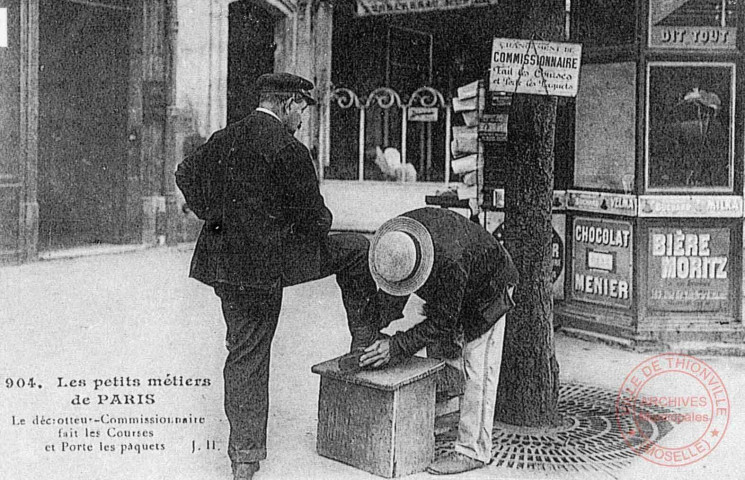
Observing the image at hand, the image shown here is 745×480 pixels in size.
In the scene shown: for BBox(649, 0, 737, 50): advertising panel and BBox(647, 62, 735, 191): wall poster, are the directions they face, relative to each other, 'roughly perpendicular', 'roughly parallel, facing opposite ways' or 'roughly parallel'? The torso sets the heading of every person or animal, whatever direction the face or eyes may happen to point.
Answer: roughly parallel

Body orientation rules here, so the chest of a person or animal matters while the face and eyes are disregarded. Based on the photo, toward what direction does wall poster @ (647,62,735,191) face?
toward the camera

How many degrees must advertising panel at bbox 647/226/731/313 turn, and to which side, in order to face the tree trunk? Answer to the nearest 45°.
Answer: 0° — it already faces it

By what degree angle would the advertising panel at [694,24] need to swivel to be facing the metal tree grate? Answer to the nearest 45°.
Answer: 0° — it already faces it

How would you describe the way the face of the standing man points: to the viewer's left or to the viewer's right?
to the viewer's right

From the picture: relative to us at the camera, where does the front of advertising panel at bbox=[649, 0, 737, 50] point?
facing the viewer

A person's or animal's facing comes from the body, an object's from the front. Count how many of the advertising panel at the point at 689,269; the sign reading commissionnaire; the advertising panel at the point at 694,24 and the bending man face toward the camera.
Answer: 3

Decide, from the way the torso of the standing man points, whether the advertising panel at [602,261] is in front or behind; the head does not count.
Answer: in front

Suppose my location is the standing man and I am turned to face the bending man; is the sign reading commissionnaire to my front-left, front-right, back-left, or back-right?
front-left

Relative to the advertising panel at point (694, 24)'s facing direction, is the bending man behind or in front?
in front

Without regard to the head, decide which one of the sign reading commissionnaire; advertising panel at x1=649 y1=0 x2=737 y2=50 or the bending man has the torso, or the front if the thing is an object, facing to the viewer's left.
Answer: the bending man

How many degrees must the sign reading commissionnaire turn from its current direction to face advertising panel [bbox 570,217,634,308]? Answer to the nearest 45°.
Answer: approximately 180°

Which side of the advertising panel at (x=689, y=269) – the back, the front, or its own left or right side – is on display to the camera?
front

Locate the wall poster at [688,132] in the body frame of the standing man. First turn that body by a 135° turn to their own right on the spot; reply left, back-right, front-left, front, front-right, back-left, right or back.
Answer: back-left

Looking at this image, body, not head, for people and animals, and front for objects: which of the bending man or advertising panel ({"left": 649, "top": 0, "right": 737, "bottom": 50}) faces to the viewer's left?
the bending man

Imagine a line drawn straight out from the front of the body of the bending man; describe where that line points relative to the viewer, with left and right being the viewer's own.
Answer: facing to the left of the viewer
